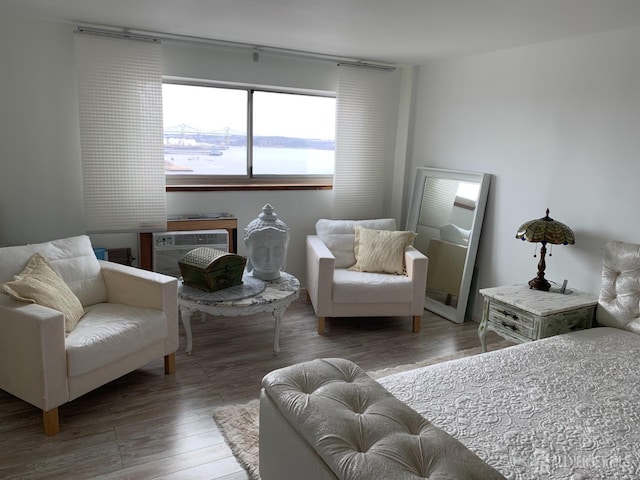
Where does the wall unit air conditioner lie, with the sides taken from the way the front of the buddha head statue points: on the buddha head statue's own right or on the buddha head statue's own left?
on the buddha head statue's own right

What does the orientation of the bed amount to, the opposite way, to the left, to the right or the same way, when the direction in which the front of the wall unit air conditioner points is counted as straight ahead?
to the right

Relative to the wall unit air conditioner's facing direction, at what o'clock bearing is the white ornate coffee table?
The white ornate coffee table is roughly at 11 o'clock from the wall unit air conditioner.

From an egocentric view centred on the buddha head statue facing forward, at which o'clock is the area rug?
The area rug is roughly at 12 o'clock from the buddha head statue.

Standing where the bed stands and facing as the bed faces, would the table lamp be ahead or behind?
behind

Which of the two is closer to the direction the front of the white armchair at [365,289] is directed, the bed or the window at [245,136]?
the bed

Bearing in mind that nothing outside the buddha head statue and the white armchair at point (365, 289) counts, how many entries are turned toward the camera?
2
